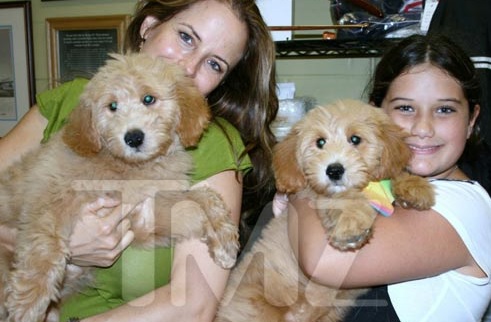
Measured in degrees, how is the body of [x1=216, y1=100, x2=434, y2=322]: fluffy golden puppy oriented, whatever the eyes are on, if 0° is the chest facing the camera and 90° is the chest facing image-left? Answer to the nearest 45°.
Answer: approximately 0°

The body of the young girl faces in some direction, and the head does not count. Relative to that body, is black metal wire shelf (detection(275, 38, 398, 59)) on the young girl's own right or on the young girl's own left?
on the young girl's own right

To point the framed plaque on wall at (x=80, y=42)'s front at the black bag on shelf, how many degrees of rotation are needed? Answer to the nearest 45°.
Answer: approximately 45° to its left

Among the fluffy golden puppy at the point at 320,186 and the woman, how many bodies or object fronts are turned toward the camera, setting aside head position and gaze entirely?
2

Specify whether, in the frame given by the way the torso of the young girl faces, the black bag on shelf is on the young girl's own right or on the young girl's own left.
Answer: on the young girl's own right
